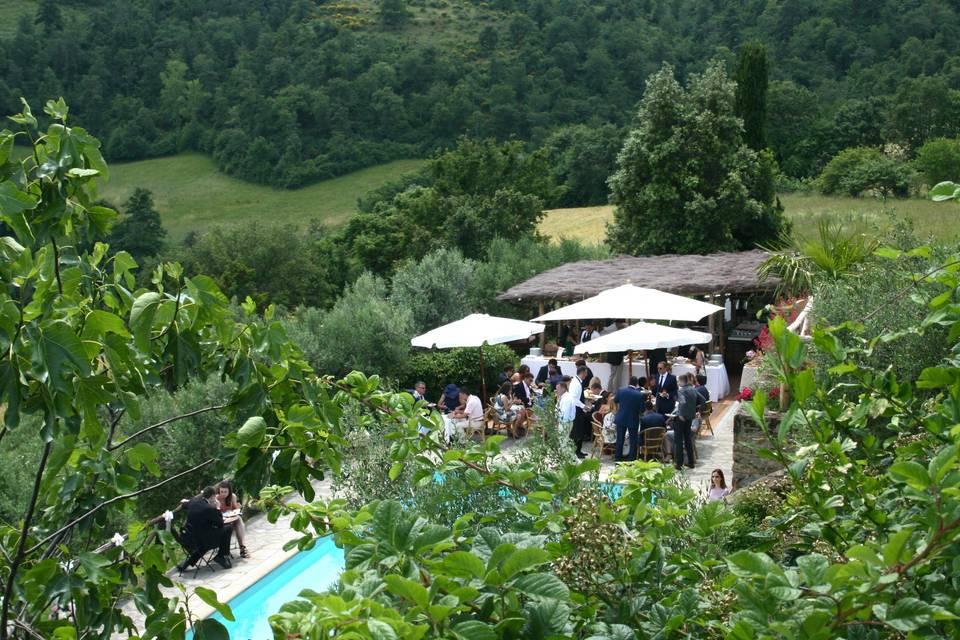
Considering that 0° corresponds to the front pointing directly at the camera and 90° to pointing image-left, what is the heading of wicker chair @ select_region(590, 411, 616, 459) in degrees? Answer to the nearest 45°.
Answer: approximately 225°

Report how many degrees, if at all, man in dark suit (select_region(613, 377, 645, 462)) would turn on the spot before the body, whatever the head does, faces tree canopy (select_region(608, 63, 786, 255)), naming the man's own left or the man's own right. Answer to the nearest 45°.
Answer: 0° — they already face it

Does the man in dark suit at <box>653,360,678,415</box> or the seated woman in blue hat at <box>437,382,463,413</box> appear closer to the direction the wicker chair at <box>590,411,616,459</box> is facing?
the man in dark suit

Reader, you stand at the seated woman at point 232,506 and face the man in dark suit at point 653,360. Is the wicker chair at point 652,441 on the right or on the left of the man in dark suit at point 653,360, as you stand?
right

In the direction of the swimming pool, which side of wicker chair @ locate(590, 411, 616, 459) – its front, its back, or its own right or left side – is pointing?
back

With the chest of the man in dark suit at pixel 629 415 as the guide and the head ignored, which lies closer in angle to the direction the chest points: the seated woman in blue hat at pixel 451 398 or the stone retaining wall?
the seated woman in blue hat

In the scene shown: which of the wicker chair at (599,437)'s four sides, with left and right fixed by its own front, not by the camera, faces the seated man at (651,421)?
right

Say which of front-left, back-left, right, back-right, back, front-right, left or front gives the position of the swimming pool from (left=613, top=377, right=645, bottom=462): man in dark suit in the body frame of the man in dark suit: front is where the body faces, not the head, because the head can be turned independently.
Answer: back-left

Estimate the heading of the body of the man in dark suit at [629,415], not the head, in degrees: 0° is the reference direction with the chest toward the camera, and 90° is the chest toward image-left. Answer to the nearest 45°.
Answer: approximately 180°

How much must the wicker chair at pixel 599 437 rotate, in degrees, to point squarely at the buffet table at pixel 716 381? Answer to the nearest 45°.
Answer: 0° — it already faces it

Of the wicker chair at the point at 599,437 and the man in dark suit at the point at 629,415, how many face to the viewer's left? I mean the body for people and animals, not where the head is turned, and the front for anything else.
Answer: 0

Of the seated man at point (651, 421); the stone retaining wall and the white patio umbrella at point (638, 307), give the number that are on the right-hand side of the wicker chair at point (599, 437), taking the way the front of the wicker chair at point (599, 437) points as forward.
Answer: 2

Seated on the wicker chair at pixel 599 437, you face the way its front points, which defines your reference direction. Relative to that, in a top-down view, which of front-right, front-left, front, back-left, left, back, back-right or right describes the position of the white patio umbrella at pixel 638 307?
front-left

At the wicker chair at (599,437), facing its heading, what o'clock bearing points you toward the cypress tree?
The cypress tree is roughly at 11 o'clock from the wicker chair.

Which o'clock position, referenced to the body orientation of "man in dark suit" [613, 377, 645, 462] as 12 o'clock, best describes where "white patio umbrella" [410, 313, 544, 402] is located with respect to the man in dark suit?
The white patio umbrella is roughly at 11 o'clock from the man in dark suit.
